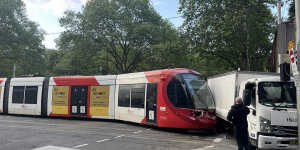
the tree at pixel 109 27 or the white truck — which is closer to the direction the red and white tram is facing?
the white truck

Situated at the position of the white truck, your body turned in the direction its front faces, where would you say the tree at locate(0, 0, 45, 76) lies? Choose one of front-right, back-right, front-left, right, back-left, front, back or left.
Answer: back

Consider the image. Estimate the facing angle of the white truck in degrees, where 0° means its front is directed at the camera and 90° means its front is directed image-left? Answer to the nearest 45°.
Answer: approximately 315°

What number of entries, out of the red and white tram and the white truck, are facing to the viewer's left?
0

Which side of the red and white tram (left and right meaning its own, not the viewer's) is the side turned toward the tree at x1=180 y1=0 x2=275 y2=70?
left

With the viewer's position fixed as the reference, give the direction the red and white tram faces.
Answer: facing the viewer and to the right of the viewer

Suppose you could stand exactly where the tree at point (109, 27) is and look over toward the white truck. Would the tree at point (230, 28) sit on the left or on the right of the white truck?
left

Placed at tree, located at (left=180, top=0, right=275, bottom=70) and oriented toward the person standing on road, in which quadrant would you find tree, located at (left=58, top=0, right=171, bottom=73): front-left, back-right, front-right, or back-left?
back-right

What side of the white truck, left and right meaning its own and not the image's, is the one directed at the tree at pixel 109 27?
back

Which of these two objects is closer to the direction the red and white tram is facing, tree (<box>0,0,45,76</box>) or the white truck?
the white truck

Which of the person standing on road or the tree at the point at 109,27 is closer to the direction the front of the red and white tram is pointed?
the person standing on road

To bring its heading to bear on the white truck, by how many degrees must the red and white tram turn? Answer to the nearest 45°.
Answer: approximately 45° to its right
